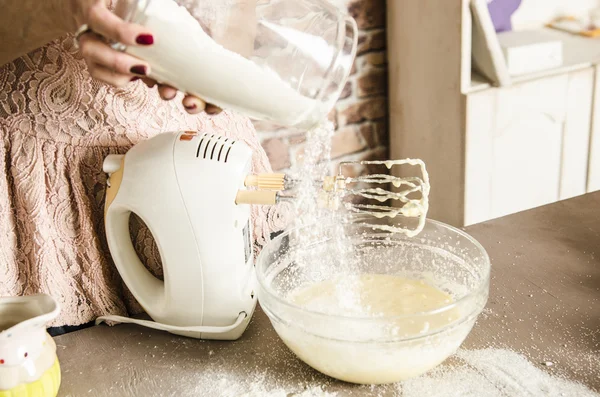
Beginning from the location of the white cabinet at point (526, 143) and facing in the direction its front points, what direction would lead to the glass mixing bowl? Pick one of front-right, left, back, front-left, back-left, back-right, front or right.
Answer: front-right

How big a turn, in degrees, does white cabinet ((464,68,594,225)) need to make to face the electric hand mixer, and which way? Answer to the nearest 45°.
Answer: approximately 45° to its right

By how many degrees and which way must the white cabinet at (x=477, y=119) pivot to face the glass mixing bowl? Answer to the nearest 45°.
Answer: approximately 45° to its right

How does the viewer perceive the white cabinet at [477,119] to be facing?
facing the viewer and to the right of the viewer

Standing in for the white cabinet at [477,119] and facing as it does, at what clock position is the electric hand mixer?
The electric hand mixer is roughly at 2 o'clock from the white cabinet.
